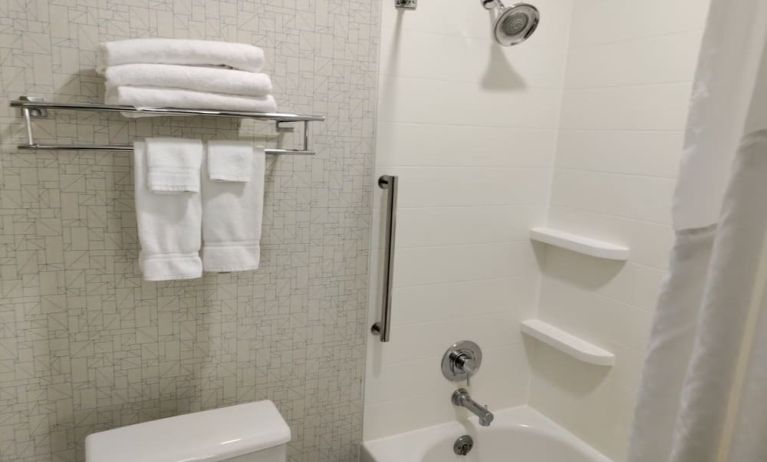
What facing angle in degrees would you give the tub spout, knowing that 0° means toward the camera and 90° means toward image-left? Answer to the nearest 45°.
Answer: approximately 315°

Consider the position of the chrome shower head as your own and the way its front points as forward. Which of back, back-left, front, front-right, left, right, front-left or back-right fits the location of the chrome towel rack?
right

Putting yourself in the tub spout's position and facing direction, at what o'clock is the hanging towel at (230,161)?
The hanging towel is roughly at 3 o'clock from the tub spout.

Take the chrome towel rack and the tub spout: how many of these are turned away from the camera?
0

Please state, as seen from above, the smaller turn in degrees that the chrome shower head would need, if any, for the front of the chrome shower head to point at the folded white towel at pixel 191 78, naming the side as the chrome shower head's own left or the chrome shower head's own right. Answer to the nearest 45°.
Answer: approximately 90° to the chrome shower head's own right

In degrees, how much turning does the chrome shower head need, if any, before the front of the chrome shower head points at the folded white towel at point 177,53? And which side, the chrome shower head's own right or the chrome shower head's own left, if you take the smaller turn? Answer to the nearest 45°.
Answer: approximately 90° to the chrome shower head's own right

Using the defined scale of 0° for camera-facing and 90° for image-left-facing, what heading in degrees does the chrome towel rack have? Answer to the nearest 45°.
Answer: approximately 0°

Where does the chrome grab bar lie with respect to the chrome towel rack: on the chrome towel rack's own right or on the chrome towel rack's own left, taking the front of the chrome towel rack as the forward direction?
on the chrome towel rack's own left
